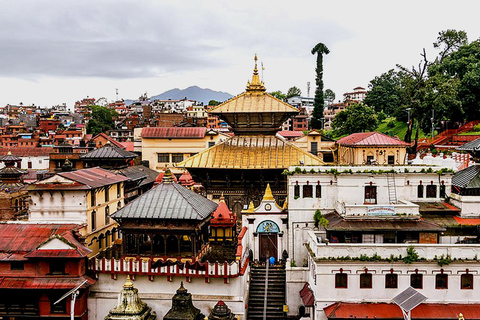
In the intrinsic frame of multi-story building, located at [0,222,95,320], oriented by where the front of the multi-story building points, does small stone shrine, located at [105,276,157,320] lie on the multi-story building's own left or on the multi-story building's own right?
on the multi-story building's own left

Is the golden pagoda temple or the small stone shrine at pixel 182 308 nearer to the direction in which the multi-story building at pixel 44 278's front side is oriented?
the small stone shrine

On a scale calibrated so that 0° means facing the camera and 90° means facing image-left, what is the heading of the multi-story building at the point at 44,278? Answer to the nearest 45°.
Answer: approximately 0°

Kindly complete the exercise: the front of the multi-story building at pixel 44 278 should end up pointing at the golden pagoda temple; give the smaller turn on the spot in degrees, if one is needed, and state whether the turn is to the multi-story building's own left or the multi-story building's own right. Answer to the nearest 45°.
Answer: approximately 90° to the multi-story building's own left

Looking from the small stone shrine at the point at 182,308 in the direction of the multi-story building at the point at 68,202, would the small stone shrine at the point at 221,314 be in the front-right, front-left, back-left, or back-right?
back-right
